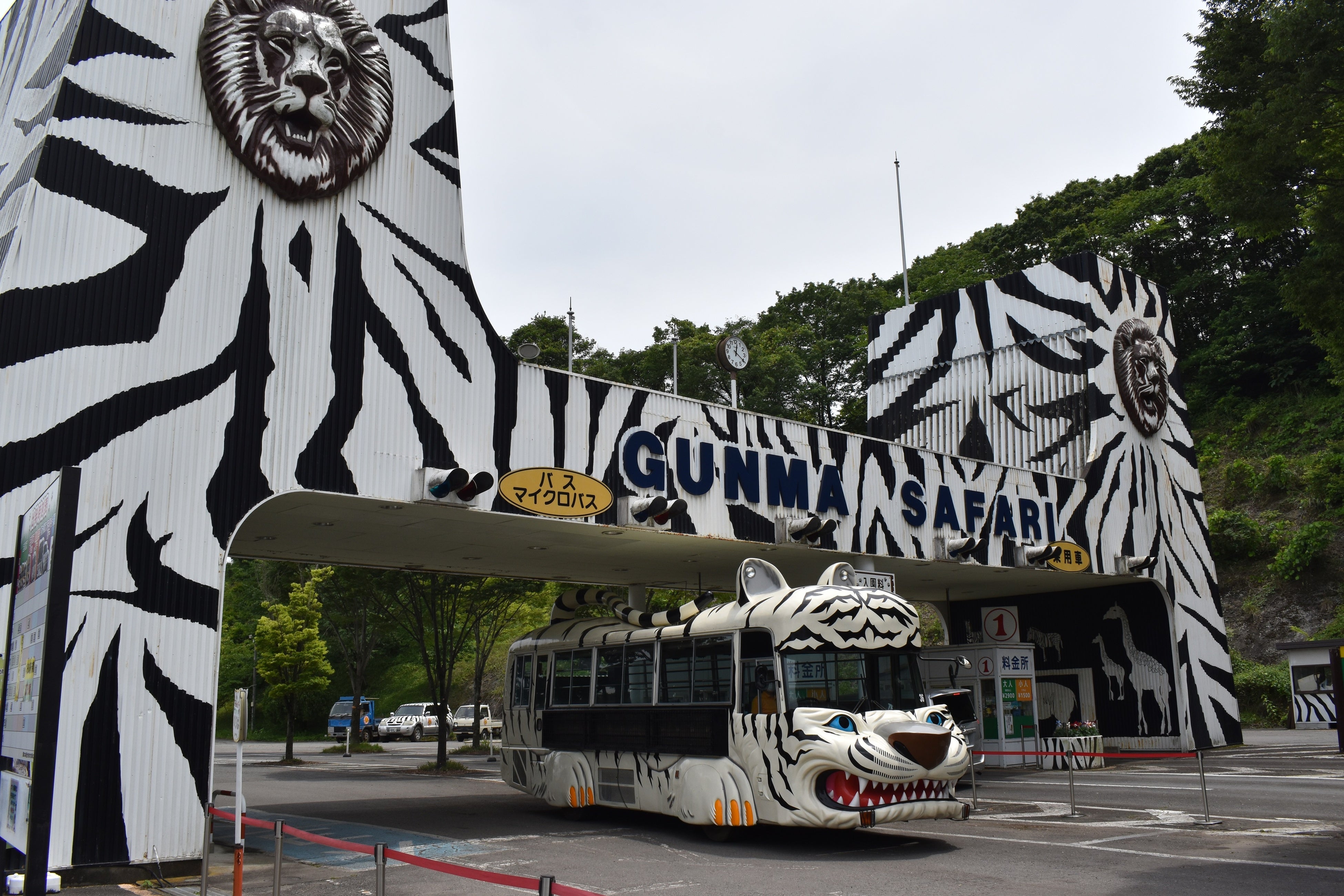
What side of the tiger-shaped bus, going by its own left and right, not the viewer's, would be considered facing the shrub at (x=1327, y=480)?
left

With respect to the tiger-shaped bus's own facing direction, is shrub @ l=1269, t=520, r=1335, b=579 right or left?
on its left

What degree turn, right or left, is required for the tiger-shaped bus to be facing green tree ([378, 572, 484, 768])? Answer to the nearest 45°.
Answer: approximately 180°

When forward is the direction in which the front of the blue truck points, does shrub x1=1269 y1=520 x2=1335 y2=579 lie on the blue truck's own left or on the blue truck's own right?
on the blue truck's own left

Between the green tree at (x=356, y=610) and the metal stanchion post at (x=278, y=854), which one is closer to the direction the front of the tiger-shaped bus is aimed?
the metal stanchion post

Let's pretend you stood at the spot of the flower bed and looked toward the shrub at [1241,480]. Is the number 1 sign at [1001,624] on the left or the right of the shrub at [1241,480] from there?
left

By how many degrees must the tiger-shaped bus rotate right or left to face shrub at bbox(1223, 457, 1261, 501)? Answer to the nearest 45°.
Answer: approximately 90° to its left

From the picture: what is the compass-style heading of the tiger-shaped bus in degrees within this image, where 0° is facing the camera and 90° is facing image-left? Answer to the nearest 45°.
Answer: approximately 315°
